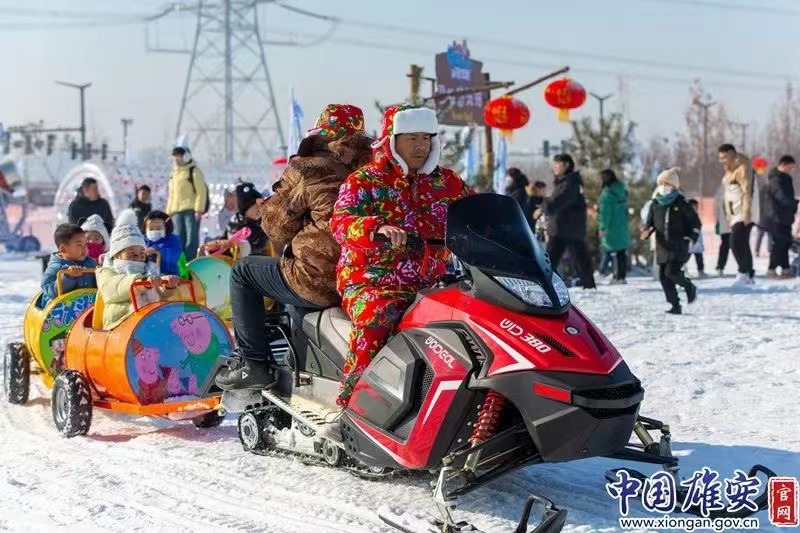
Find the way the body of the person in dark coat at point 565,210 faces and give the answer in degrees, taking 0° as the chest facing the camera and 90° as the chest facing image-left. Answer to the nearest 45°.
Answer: approximately 90°

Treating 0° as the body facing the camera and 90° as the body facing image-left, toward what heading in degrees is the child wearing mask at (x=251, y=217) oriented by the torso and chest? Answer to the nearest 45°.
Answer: approximately 315°

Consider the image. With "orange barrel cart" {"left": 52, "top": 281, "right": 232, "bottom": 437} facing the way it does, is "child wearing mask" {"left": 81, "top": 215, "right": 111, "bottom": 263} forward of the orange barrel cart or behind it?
behind

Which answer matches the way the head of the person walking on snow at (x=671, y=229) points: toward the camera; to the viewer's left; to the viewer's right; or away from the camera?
toward the camera

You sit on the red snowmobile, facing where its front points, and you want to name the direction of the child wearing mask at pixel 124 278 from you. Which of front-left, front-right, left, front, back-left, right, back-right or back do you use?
back

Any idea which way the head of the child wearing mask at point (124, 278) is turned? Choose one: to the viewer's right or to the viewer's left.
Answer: to the viewer's right

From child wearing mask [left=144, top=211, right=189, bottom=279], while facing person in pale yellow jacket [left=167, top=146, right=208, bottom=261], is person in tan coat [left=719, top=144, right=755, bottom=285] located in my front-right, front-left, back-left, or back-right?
front-right

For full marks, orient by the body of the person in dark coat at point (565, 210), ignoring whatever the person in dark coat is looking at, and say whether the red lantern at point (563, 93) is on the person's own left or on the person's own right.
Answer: on the person's own right

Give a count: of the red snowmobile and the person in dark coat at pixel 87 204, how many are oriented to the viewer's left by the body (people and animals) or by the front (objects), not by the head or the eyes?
0

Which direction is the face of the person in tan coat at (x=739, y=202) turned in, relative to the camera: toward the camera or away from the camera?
toward the camera

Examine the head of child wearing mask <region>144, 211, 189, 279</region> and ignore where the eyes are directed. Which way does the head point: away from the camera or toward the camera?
toward the camera

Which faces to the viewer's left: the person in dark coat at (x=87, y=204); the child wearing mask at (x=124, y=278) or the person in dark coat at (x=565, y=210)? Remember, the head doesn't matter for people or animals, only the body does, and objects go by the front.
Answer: the person in dark coat at (x=565, y=210)
